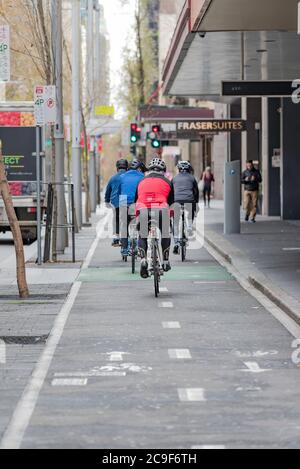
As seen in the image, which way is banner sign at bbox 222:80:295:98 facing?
toward the camera

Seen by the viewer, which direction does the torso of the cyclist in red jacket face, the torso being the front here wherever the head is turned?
away from the camera

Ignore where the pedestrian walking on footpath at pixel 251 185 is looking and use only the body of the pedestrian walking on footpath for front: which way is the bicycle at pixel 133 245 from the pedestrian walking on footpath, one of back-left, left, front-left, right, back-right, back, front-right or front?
front

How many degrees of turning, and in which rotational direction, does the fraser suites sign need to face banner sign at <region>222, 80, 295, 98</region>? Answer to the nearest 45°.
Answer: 0° — it already faces it

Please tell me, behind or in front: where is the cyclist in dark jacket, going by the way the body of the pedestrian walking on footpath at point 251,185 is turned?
in front

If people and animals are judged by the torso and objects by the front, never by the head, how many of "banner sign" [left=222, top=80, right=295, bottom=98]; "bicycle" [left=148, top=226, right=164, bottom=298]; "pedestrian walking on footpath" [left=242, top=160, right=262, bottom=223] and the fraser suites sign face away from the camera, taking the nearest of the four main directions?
1

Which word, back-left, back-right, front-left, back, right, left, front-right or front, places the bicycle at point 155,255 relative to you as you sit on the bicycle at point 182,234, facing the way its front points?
back

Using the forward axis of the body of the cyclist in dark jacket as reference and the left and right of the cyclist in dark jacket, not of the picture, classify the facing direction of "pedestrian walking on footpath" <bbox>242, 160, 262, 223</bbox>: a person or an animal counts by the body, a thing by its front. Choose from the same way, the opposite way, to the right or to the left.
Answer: the opposite way

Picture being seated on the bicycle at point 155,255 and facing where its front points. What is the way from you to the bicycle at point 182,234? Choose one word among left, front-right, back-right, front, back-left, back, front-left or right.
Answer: front

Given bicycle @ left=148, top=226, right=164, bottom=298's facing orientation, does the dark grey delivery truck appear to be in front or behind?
in front

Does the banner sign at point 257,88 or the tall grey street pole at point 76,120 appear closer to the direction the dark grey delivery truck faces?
the tall grey street pole

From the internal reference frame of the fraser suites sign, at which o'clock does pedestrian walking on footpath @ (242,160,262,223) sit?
The pedestrian walking on footpath is roughly at 12 o'clock from the fraser suites sign.

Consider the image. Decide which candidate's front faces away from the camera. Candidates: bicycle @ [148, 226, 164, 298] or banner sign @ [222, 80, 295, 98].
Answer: the bicycle

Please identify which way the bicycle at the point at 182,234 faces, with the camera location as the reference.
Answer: facing away from the viewer

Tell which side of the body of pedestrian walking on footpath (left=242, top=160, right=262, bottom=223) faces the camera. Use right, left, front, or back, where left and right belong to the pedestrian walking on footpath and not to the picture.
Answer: front

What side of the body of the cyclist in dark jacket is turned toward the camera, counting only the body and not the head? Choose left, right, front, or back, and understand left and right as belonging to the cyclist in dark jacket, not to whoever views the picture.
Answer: back

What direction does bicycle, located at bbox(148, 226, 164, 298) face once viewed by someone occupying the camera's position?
facing away from the viewer

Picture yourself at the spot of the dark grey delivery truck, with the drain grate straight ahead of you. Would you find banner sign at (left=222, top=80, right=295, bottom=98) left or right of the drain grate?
left
